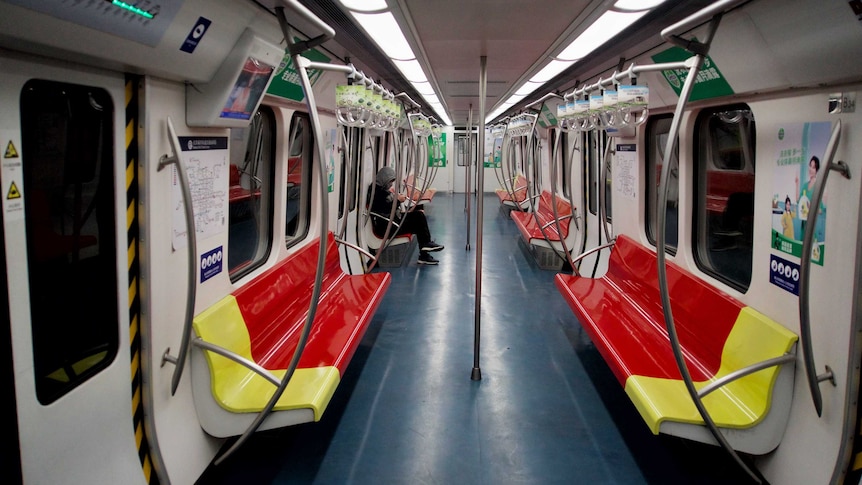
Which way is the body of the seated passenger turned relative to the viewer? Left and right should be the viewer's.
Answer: facing to the right of the viewer

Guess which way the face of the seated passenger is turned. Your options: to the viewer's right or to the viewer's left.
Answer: to the viewer's right
